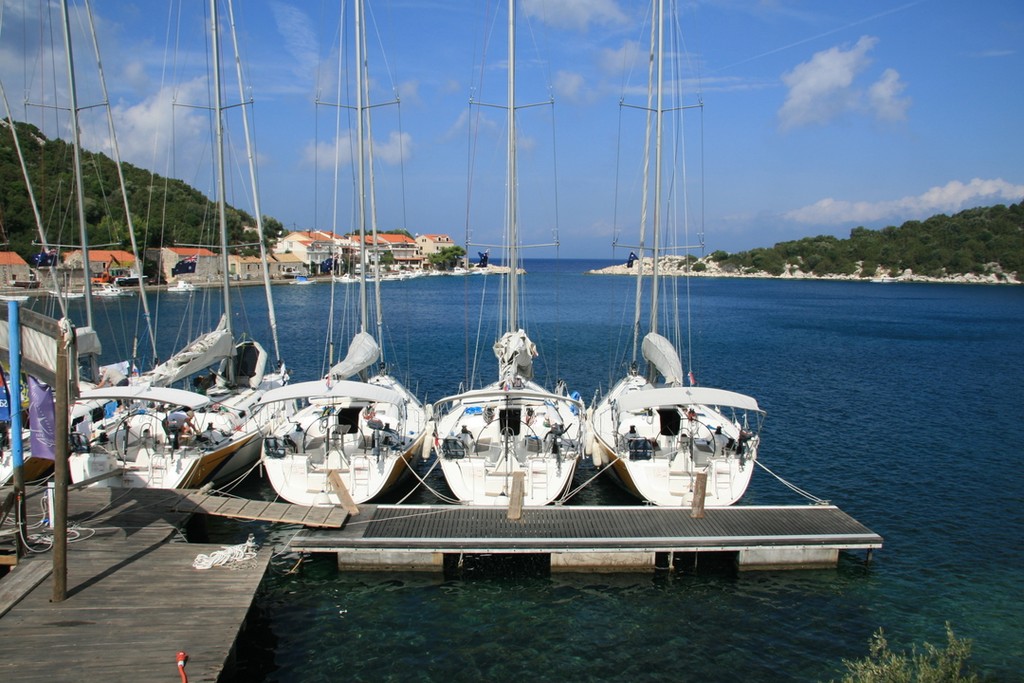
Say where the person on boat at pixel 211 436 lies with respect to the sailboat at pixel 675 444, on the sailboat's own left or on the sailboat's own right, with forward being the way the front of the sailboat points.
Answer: on the sailboat's own left

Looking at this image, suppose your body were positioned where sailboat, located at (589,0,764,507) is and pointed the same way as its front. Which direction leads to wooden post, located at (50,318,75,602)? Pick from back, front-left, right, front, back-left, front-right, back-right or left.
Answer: back-left

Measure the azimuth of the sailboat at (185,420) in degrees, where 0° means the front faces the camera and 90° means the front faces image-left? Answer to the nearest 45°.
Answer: approximately 225°

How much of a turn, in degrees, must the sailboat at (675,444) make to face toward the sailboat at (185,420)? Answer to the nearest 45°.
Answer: approximately 90° to its left

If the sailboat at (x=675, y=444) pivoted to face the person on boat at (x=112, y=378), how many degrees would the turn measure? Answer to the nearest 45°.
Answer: approximately 90° to its left

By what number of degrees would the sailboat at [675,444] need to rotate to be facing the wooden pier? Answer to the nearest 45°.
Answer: approximately 135° to its left

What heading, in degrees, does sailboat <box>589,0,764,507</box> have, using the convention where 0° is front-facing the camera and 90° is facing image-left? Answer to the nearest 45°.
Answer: approximately 180°

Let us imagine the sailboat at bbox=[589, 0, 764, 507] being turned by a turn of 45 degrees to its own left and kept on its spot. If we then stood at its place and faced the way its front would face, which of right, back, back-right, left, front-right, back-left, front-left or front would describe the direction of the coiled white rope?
left

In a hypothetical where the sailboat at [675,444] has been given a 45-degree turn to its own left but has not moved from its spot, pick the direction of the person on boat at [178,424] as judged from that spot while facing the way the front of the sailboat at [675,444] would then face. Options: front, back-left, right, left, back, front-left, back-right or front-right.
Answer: front-left

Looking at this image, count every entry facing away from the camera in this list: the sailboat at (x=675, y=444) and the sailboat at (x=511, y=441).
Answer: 2

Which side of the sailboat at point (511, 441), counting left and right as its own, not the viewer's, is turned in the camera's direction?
back

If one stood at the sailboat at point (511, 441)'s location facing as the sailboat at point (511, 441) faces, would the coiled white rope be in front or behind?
behind

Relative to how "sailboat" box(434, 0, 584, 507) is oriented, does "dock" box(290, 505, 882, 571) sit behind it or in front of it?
behind
